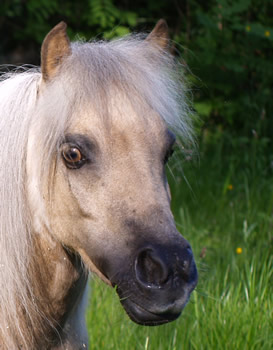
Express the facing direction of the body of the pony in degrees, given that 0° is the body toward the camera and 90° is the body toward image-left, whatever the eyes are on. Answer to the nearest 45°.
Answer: approximately 315°
